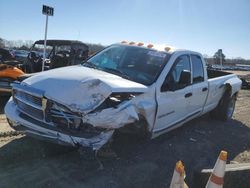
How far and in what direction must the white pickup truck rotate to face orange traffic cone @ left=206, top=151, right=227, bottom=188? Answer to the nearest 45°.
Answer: approximately 90° to its left

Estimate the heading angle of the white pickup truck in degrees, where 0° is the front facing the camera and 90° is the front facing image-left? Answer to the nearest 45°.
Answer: approximately 45°

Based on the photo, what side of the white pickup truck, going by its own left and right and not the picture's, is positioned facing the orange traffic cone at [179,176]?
left
